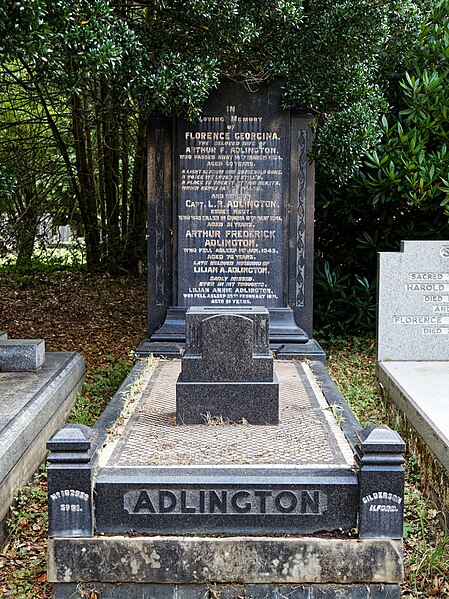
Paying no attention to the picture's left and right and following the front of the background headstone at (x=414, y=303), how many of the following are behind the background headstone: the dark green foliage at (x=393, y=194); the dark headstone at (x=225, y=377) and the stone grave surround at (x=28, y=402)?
1

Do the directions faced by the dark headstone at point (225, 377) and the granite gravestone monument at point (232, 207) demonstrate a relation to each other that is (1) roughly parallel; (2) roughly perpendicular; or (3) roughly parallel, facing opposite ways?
roughly parallel

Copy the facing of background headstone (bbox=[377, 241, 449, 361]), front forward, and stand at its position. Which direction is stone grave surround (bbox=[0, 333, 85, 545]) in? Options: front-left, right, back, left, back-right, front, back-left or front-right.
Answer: front-right

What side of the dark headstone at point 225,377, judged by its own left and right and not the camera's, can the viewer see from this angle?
front

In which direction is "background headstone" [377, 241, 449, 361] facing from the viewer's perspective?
toward the camera

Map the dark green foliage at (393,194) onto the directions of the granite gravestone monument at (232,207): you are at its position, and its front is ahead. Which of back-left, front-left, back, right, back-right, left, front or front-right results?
back-left

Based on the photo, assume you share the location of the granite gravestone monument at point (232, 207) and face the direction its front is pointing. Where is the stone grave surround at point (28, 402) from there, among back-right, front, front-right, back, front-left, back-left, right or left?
front-right

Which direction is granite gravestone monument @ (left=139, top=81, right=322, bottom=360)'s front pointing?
toward the camera

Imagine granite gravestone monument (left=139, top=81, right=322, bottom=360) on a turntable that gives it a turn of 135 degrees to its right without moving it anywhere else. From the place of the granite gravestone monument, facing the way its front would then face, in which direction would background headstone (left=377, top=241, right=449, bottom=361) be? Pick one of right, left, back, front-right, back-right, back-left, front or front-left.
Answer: back-right

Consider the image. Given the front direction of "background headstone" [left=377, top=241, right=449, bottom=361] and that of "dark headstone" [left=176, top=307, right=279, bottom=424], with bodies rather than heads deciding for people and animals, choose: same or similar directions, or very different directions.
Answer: same or similar directions

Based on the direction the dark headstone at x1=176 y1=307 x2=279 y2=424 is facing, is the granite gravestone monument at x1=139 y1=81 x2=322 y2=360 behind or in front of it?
behind

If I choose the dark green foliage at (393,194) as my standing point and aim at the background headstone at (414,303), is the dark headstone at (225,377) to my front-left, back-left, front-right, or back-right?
front-right

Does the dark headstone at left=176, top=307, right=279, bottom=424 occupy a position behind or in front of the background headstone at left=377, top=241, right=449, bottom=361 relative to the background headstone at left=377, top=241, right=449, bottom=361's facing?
in front

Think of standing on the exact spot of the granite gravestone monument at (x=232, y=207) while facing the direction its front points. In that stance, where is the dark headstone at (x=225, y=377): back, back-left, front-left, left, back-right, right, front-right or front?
front
